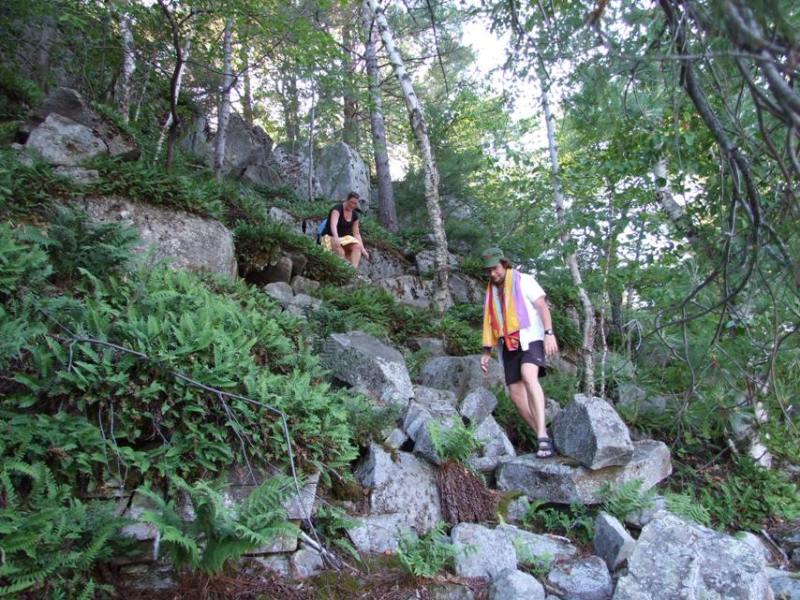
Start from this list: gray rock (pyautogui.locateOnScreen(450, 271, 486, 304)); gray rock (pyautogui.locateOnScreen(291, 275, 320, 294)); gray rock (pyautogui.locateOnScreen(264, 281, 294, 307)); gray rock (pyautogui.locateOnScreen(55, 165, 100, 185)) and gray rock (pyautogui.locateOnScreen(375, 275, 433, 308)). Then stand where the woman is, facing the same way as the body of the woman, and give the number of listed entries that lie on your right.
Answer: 3

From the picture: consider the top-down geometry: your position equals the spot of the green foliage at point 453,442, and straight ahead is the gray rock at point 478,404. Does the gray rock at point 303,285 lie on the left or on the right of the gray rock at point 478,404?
left

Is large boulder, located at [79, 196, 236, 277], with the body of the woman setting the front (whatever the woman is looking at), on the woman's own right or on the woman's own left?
on the woman's own right

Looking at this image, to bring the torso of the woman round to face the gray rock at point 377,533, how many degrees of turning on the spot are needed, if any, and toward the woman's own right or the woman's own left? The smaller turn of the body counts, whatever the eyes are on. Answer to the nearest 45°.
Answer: approximately 45° to the woman's own right

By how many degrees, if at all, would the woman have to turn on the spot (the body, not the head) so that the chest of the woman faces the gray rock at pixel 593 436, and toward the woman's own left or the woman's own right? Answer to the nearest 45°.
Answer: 0° — they already face it

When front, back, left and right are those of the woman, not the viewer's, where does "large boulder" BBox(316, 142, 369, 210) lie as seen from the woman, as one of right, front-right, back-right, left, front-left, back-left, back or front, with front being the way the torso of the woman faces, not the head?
back-left

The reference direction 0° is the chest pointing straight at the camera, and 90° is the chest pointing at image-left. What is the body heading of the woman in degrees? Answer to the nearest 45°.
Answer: approximately 315°
